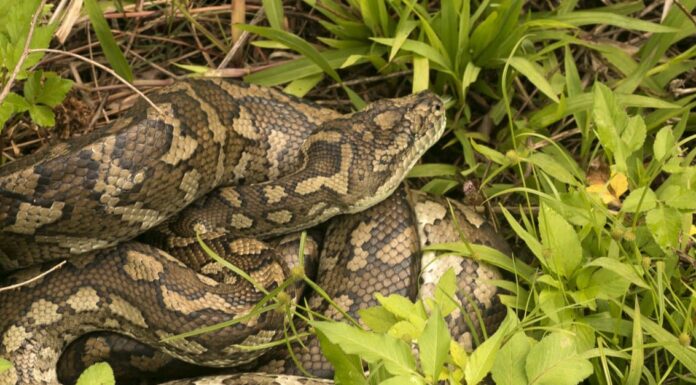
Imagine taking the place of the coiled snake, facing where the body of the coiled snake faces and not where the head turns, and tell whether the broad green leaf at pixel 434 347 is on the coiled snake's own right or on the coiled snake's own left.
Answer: on the coiled snake's own right

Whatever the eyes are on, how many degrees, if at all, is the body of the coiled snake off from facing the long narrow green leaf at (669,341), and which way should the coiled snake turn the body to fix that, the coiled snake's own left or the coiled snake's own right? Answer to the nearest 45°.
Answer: approximately 45° to the coiled snake's own right

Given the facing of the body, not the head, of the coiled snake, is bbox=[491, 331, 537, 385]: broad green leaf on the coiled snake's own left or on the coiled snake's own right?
on the coiled snake's own right

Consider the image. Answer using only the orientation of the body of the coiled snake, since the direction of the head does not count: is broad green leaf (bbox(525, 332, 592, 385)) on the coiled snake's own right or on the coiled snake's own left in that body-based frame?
on the coiled snake's own right

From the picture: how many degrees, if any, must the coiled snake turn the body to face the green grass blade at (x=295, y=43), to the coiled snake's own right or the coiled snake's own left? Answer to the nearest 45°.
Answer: approximately 45° to the coiled snake's own left

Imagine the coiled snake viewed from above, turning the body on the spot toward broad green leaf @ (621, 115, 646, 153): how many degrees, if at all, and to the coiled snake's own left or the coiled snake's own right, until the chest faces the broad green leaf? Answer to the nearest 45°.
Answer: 0° — it already faces it

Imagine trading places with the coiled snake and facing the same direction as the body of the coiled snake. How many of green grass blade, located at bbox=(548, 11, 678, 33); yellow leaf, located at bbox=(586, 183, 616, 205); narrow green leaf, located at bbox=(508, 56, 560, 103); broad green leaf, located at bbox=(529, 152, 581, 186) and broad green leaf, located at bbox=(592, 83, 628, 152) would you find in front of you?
5

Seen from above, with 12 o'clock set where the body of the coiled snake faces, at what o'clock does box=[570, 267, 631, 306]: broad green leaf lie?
The broad green leaf is roughly at 1 o'clock from the coiled snake.

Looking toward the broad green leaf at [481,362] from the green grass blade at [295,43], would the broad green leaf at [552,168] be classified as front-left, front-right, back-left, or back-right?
front-left

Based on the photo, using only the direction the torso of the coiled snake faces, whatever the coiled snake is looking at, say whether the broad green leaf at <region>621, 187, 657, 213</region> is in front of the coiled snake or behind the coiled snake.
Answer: in front

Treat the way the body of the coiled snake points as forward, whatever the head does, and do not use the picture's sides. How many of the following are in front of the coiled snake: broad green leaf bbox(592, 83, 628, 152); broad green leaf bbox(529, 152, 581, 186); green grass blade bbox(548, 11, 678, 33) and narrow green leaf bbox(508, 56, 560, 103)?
4

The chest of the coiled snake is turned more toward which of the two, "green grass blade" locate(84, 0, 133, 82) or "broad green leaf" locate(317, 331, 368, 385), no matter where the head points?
the broad green leaf

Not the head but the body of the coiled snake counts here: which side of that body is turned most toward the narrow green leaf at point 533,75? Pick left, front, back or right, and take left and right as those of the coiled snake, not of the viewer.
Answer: front

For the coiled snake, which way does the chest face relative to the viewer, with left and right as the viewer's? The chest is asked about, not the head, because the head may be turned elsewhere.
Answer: facing to the right of the viewer

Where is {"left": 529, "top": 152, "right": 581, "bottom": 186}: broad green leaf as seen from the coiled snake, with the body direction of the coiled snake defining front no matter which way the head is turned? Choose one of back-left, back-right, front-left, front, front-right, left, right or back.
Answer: front
